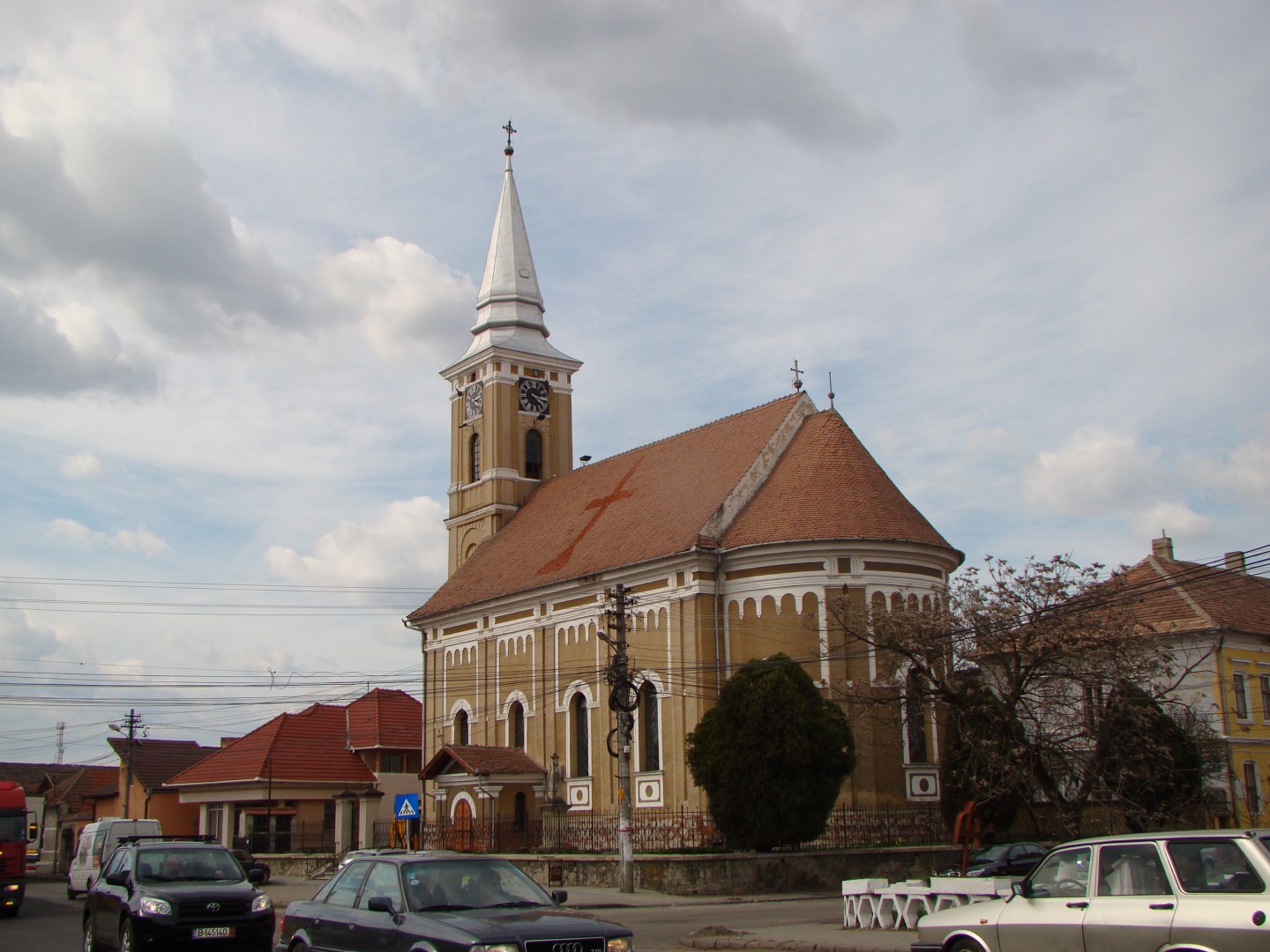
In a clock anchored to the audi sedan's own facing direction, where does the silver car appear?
The silver car is roughly at 11 o'clock from the audi sedan.

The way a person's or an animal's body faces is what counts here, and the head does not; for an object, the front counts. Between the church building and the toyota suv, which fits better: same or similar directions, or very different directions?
very different directions

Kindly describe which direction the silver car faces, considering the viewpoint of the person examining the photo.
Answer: facing to the left of the viewer

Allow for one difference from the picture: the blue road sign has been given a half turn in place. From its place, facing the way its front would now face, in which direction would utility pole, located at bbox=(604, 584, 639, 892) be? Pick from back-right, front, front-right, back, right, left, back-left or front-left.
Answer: back-right

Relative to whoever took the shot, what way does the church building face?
facing away from the viewer and to the left of the viewer

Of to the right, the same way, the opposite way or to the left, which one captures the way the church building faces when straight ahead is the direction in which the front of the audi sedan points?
the opposite way

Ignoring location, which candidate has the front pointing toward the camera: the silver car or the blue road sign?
the blue road sign

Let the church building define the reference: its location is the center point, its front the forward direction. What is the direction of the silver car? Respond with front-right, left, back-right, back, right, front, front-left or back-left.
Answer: back-left

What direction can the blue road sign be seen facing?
toward the camera

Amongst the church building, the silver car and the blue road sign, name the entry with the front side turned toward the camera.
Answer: the blue road sign

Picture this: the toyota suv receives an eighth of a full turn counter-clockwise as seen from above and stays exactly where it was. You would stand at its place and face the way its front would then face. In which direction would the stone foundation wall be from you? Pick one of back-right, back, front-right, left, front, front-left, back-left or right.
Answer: front-left

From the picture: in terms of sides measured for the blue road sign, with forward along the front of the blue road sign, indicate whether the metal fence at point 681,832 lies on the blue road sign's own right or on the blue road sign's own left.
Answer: on the blue road sign's own left

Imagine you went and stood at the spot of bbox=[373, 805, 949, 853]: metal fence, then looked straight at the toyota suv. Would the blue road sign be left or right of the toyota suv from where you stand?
right

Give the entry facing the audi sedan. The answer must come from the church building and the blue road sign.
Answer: the blue road sign
